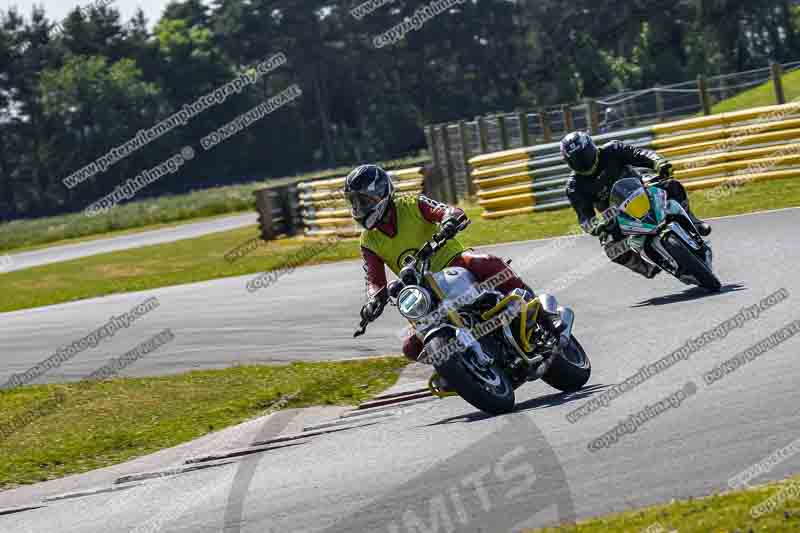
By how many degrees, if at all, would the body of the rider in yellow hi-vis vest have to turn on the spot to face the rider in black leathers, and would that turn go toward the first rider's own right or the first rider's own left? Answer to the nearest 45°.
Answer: approximately 180°

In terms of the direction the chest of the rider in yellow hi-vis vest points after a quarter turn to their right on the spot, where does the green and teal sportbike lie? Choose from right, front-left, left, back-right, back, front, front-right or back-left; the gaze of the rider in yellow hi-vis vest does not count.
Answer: right

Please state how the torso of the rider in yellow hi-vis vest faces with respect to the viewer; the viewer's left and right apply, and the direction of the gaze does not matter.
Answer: facing the viewer and to the left of the viewer

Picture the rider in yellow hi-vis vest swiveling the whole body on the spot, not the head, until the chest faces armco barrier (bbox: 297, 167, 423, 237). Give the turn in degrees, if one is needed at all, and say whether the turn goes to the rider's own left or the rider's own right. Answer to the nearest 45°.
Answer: approximately 135° to the rider's own right

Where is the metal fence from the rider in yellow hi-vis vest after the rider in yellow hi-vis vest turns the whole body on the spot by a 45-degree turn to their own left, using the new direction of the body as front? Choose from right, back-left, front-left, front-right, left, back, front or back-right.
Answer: back

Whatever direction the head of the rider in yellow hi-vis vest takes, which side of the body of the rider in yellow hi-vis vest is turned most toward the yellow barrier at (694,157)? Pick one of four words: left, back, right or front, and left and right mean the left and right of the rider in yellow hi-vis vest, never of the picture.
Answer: back

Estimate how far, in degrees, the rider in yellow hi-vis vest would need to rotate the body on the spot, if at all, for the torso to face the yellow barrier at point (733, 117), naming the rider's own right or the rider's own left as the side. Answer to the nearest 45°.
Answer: approximately 180°
